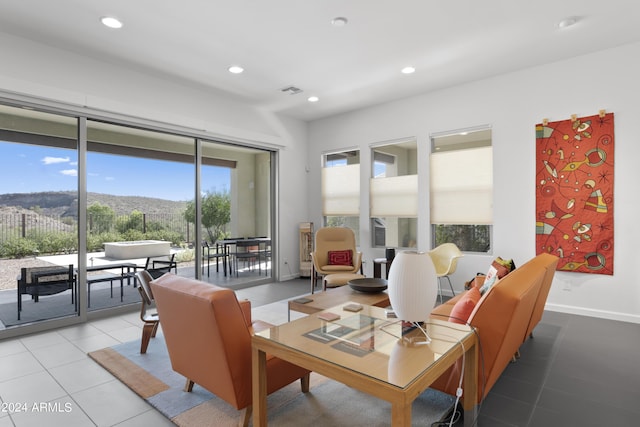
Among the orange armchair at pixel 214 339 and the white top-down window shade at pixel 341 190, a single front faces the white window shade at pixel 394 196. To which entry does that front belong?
the orange armchair

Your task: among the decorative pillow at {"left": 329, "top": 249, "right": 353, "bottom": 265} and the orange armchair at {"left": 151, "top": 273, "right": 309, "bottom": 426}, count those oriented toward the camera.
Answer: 1

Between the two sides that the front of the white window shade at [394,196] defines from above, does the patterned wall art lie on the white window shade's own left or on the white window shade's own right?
on the white window shade's own left

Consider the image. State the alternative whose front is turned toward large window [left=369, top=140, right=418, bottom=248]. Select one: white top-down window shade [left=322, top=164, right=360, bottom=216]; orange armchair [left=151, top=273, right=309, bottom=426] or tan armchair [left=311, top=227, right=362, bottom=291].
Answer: orange armchair [left=151, top=273, right=309, bottom=426]

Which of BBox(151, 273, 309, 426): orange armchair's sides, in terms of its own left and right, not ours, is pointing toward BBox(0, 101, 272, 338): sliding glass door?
left

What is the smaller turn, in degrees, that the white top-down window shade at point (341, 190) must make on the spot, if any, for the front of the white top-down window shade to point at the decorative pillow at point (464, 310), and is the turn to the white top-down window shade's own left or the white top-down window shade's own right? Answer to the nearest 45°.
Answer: approximately 45° to the white top-down window shade's own left

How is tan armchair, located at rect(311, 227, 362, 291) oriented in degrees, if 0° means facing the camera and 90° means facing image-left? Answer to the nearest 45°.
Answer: approximately 0°

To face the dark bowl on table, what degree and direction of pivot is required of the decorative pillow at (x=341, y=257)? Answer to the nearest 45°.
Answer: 0° — it already faces it

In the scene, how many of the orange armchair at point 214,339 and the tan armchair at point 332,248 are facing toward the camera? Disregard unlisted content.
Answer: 1

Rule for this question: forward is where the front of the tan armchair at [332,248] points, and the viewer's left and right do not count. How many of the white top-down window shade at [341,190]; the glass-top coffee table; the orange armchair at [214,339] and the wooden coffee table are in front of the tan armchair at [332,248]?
3

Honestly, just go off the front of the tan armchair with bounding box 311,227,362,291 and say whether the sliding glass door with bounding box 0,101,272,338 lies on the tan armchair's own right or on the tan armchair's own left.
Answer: on the tan armchair's own right
